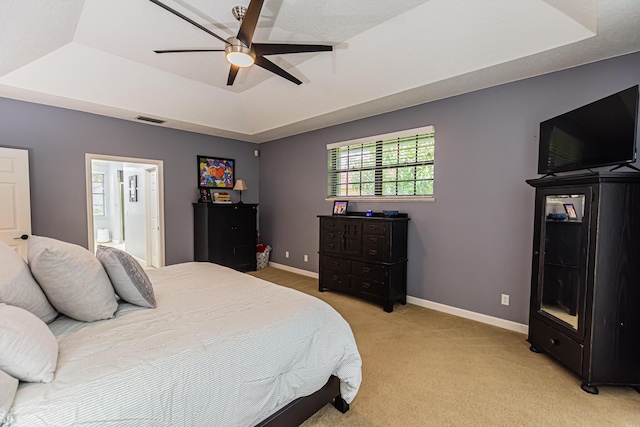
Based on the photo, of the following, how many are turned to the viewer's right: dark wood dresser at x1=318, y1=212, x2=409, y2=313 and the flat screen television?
0

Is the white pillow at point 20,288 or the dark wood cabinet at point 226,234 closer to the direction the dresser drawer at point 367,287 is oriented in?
the white pillow

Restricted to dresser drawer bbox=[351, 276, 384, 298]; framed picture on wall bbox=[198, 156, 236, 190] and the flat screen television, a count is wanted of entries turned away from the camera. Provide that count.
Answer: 0

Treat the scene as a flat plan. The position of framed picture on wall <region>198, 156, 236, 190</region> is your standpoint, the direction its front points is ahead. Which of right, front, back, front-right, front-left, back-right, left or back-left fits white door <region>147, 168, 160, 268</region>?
back-right

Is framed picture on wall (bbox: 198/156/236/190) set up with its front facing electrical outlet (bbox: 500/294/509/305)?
yes

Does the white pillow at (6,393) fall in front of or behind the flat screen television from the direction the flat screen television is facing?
in front

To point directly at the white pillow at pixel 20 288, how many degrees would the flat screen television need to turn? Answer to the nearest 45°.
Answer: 0° — it already faces it

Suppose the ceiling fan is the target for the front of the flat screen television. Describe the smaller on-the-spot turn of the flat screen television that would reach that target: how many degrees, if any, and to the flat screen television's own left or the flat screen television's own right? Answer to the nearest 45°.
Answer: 0° — it already faces it

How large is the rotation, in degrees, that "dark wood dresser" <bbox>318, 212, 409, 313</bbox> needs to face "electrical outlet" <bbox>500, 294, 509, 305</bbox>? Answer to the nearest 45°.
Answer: approximately 135° to its left

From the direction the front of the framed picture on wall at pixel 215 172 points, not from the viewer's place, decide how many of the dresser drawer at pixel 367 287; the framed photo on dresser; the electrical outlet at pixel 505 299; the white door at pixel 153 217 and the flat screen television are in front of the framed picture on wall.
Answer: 4

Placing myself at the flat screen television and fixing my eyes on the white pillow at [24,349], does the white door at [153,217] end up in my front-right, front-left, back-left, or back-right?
front-right

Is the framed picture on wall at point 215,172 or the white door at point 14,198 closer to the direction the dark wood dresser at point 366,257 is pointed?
the white door

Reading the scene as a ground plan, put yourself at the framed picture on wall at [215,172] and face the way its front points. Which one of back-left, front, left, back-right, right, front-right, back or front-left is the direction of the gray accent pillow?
front-right

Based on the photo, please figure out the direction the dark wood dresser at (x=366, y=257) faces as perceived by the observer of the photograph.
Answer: facing the viewer and to the left of the viewer

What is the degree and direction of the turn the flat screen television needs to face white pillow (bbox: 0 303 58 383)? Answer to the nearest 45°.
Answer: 0° — it already faces it

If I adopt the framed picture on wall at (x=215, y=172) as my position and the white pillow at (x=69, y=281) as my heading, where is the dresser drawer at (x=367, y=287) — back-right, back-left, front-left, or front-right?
front-left

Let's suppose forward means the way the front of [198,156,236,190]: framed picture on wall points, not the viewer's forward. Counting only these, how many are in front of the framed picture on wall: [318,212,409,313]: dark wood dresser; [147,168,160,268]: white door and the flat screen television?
2

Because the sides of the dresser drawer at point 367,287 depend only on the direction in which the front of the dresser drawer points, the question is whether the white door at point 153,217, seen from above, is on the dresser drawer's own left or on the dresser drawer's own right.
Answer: on the dresser drawer's own right

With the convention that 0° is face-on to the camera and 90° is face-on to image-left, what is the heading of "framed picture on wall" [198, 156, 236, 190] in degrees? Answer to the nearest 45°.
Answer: approximately 315°
